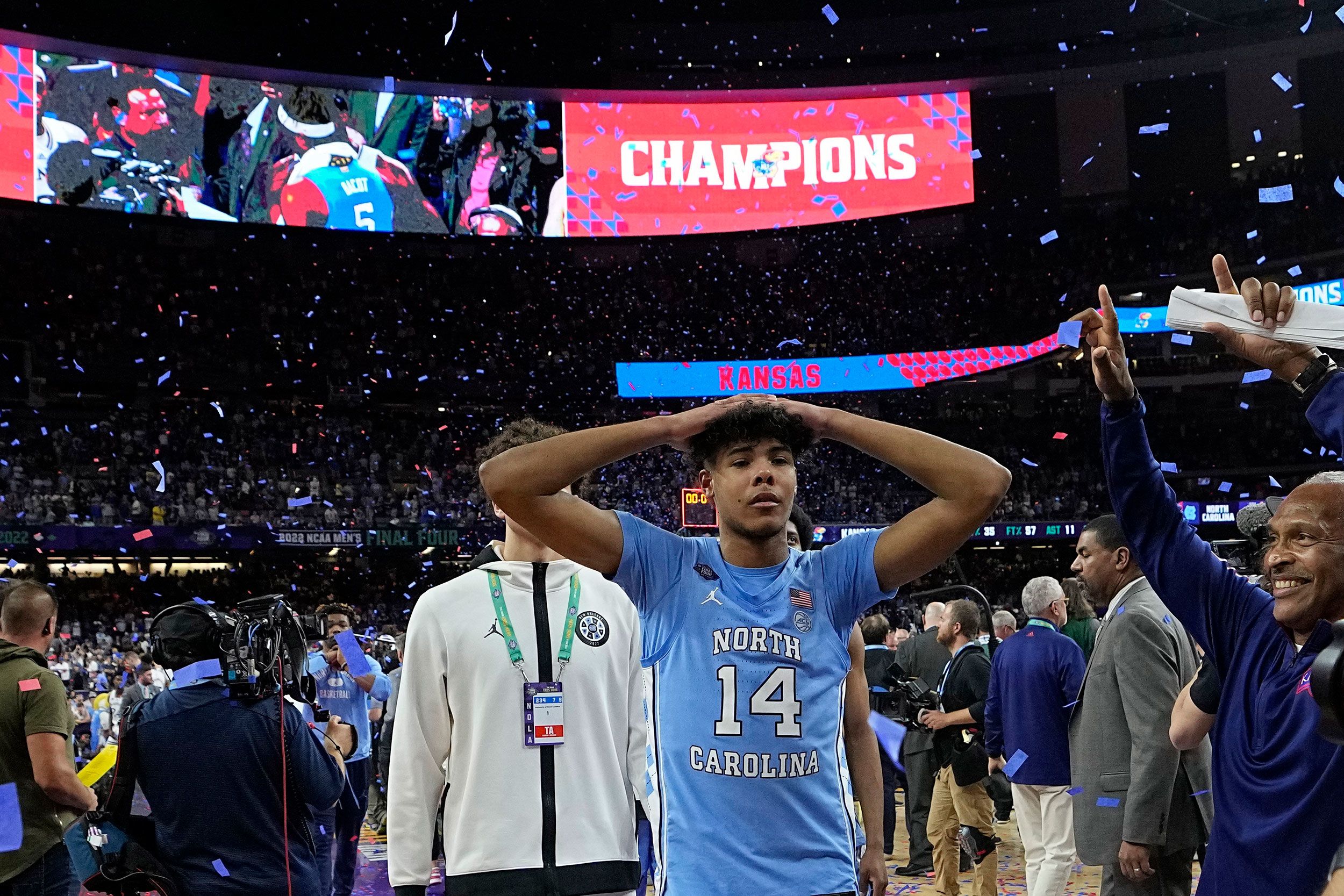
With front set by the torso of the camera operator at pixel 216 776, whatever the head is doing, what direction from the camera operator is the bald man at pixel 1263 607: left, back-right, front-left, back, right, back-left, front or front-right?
back-right

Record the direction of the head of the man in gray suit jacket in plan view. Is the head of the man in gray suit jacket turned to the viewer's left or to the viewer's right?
to the viewer's left

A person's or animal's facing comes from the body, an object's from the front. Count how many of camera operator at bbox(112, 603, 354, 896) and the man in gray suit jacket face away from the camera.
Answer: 1

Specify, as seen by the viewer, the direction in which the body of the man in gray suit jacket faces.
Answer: to the viewer's left

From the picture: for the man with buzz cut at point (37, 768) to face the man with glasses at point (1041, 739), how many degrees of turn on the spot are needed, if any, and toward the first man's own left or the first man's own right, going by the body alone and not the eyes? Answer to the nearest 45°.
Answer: approximately 45° to the first man's own right

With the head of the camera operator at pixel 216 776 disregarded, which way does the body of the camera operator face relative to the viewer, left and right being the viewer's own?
facing away from the viewer

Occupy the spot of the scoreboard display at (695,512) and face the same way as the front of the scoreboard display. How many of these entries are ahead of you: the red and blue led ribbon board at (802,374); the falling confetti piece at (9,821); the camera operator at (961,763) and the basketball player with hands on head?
3

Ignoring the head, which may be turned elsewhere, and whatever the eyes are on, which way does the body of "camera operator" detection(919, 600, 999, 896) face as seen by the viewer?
to the viewer's left

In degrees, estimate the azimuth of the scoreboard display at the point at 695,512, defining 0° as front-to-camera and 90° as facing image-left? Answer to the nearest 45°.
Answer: approximately 0°

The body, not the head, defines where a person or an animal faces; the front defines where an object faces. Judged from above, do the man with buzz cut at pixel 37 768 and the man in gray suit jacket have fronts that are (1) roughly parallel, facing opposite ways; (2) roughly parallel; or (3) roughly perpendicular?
roughly perpendicular

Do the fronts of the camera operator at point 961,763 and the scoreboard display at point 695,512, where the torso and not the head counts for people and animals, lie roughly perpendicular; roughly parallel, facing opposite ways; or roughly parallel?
roughly perpendicular
